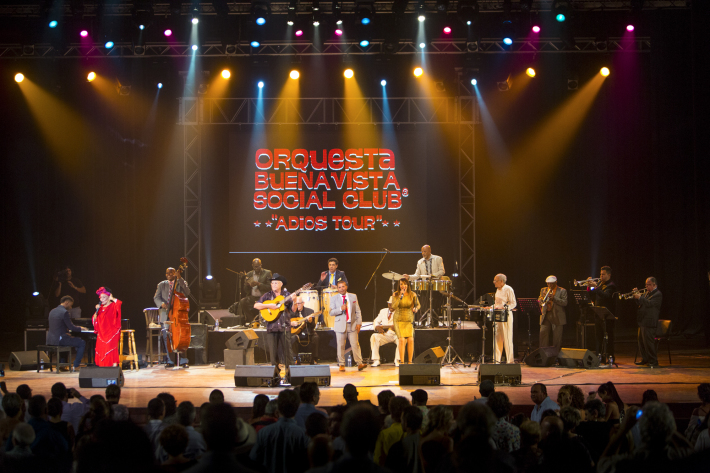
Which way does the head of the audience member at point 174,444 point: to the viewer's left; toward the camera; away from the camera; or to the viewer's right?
away from the camera

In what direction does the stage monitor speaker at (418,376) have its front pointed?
away from the camera

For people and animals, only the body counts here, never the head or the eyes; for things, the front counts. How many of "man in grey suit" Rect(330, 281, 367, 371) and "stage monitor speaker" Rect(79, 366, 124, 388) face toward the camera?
1

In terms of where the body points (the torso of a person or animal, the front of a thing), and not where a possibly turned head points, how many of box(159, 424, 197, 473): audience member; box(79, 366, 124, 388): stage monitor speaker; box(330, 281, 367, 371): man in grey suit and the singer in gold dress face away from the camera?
2

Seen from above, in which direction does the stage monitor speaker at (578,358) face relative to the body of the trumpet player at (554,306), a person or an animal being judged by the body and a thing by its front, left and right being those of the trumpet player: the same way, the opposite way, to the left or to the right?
the opposite way

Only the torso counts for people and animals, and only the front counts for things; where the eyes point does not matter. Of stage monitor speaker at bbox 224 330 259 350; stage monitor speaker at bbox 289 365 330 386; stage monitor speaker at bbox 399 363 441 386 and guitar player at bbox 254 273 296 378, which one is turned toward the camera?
the guitar player

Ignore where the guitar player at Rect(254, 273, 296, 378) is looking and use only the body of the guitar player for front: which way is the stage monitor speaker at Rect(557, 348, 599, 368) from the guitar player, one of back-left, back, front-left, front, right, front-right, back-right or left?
left

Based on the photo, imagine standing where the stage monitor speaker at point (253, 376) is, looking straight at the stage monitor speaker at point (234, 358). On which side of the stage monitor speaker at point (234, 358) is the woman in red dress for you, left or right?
left

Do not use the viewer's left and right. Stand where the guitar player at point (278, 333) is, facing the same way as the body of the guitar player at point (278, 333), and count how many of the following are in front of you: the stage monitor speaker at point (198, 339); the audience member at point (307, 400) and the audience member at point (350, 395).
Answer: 2

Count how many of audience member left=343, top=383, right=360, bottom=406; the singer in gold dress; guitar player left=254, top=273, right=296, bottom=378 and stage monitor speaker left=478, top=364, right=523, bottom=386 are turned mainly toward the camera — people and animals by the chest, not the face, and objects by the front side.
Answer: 2

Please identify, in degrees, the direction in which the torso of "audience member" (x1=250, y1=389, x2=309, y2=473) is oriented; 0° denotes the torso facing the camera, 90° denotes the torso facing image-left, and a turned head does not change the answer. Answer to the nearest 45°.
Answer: approximately 180°

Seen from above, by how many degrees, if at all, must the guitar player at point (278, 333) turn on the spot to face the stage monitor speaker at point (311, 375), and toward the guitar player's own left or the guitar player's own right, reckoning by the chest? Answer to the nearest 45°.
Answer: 0° — they already face it

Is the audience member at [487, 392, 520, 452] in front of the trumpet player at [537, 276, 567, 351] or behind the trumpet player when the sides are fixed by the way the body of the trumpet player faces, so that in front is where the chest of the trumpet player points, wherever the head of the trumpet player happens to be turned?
in front

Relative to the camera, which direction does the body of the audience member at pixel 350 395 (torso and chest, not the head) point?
away from the camera

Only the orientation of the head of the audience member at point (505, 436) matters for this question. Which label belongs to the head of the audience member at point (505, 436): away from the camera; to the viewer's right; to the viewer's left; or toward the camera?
away from the camera

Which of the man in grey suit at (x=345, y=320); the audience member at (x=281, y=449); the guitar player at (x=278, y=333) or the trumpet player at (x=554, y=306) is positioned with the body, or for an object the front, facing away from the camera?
the audience member
